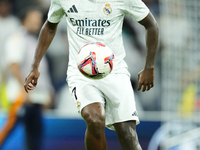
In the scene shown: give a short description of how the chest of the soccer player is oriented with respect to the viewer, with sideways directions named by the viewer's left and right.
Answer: facing the viewer
